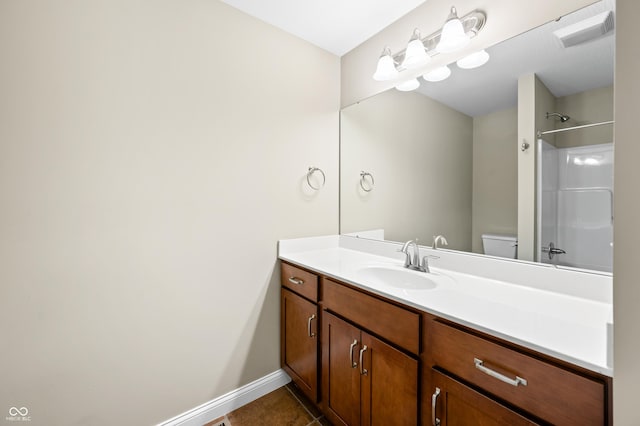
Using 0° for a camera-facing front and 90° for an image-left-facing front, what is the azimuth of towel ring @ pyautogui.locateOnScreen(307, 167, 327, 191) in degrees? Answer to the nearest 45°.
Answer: approximately 315°

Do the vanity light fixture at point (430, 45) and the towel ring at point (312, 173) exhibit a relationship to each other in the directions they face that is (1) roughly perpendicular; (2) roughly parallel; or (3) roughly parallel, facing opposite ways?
roughly perpendicular

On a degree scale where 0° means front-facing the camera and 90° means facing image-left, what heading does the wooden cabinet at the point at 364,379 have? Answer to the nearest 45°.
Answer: approximately 45°

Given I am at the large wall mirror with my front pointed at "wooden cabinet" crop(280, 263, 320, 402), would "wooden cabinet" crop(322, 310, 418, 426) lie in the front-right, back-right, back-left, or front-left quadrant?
front-left

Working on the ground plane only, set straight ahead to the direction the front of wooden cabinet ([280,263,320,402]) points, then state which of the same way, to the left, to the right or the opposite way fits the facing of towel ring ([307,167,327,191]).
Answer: to the left

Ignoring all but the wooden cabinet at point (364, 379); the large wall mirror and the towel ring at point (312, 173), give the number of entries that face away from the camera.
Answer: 0

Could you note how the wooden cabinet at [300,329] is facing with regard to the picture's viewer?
facing the viewer and to the left of the viewer

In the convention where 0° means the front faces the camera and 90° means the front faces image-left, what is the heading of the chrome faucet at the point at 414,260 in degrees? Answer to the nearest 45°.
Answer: approximately 45°
